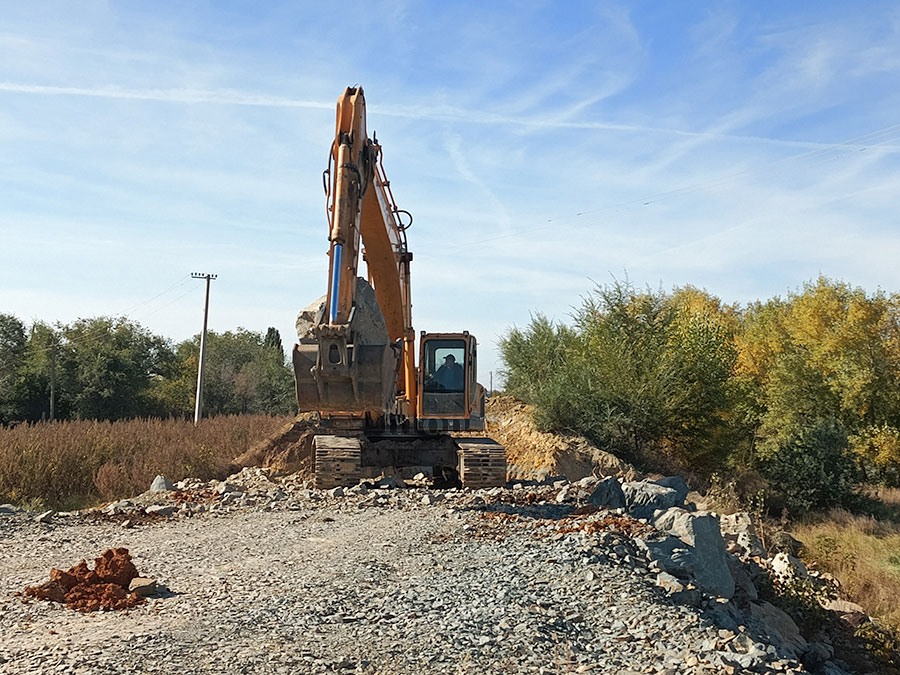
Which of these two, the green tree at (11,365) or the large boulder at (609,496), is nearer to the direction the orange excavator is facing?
the large boulder

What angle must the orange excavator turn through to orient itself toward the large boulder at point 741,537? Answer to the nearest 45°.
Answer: approximately 90° to its left

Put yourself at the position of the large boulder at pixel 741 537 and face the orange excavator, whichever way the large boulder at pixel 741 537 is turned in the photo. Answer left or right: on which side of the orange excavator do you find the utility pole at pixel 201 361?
right

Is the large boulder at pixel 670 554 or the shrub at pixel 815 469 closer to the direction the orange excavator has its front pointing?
the large boulder

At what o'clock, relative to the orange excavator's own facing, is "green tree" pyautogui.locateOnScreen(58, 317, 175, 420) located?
The green tree is roughly at 5 o'clock from the orange excavator.

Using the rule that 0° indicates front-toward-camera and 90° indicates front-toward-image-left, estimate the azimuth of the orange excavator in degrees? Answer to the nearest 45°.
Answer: approximately 0°

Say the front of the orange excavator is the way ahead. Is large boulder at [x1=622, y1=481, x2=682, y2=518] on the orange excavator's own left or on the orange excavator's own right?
on the orange excavator's own left

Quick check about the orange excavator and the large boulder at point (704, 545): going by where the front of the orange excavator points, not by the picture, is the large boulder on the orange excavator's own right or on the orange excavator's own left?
on the orange excavator's own left

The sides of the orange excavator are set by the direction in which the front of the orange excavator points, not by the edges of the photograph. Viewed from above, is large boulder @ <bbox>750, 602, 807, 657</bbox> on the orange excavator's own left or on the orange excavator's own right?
on the orange excavator's own left

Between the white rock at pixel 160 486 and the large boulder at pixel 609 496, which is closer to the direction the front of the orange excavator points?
the large boulder

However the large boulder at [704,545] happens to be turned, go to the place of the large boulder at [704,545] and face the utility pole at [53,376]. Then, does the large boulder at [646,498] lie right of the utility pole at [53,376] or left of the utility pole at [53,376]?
right

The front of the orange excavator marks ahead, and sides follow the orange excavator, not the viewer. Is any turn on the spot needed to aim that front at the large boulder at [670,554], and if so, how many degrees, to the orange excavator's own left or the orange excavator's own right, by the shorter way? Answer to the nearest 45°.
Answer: approximately 45° to the orange excavator's own left
